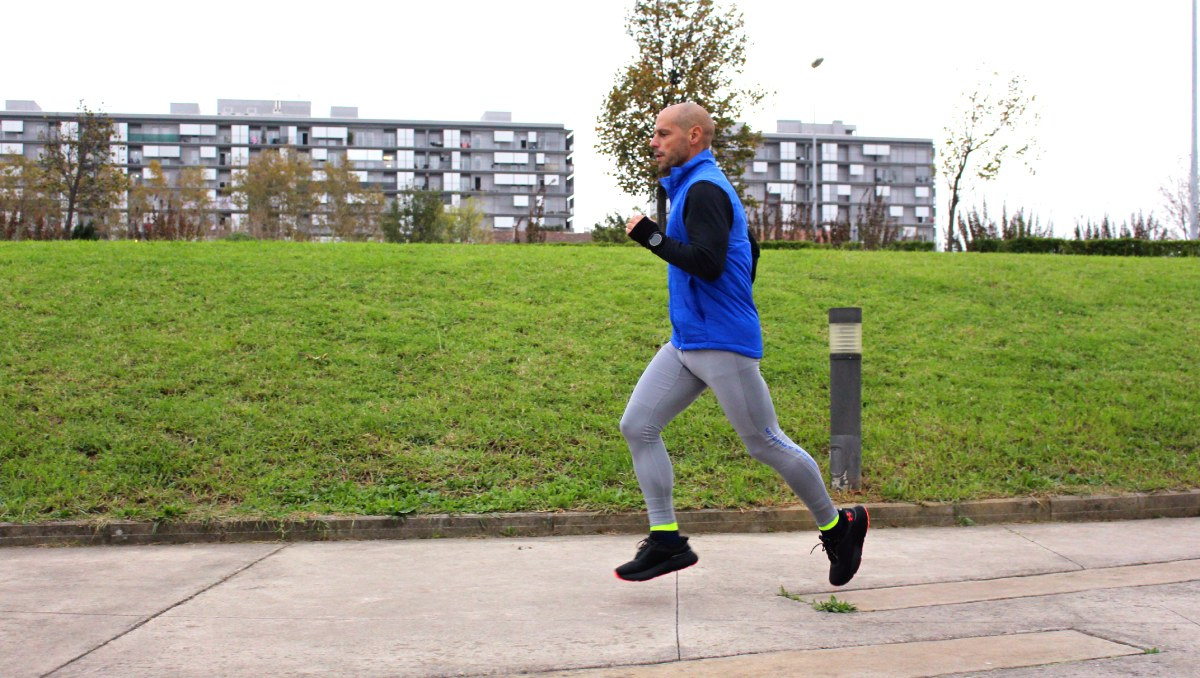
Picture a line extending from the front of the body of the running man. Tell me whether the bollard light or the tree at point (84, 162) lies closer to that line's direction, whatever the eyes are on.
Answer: the tree

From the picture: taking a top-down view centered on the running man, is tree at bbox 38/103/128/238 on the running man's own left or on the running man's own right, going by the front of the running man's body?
on the running man's own right

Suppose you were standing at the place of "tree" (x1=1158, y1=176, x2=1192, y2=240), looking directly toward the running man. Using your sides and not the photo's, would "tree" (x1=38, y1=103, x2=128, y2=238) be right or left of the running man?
right

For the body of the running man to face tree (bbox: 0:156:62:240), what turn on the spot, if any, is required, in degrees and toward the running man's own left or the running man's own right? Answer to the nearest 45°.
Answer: approximately 45° to the running man's own right

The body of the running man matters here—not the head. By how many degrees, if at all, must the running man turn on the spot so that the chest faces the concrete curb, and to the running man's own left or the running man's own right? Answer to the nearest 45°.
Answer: approximately 45° to the running man's own right

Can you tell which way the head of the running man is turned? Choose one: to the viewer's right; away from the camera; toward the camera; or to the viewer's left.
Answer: to the viewer's left

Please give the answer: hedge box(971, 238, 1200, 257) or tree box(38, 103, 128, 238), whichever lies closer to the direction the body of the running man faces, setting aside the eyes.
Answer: the tree

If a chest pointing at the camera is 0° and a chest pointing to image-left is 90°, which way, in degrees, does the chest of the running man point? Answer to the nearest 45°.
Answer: approximately 90°

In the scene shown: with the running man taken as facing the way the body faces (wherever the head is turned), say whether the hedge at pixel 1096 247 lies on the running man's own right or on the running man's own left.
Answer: on the running man's own right

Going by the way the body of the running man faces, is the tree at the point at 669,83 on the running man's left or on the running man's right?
on the running man's right
